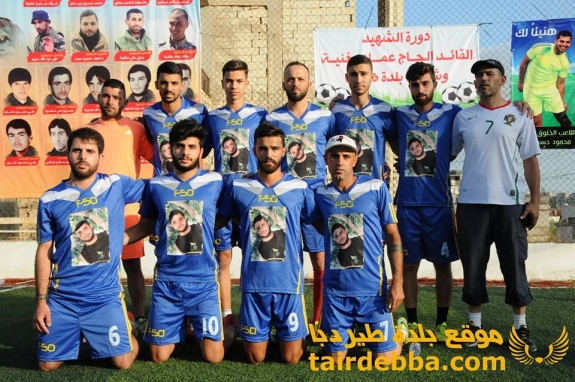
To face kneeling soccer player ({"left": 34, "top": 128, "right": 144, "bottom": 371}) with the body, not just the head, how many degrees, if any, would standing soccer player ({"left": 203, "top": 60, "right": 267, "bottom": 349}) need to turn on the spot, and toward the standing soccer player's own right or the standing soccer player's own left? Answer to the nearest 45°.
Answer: approximately 45° to the standing soccer player's own right

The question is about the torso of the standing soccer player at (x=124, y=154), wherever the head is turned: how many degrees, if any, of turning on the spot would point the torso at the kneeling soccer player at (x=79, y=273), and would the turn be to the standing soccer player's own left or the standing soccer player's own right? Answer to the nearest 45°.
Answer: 0° — they already face them

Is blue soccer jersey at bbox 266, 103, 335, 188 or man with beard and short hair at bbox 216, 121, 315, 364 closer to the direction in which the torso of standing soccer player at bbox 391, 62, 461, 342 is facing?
the man with beard and short hair

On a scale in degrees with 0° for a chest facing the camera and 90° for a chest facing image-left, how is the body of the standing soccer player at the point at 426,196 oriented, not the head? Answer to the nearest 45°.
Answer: approximately 0°
